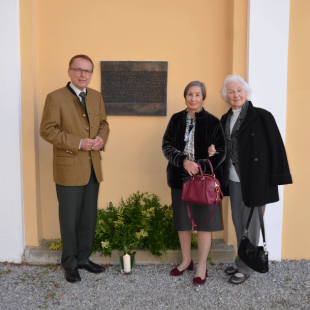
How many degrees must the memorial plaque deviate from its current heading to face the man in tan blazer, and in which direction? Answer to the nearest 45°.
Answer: approximately 45° to its right

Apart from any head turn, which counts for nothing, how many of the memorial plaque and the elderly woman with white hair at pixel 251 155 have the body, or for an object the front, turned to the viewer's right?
0

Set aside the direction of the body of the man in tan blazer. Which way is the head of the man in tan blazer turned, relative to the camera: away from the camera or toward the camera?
toward the camera

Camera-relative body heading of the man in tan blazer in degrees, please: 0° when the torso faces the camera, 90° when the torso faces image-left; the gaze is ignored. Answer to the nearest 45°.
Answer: approximately 315°

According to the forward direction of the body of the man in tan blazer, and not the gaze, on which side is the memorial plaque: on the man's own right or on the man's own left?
on the man's own left

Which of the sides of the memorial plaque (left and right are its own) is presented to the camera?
front

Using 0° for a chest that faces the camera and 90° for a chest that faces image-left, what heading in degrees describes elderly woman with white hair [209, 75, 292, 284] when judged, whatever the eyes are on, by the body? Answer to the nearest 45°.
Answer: approximately 45°

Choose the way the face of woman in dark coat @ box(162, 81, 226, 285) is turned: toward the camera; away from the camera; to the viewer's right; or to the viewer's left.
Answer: toward the camera

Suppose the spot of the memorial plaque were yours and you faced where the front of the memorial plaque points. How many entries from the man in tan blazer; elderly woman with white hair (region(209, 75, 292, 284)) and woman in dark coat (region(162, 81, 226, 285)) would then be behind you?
0

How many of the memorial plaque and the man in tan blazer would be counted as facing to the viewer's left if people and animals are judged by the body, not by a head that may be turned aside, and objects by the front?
0

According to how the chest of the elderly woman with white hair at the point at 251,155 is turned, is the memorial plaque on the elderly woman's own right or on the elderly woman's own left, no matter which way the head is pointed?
on the elderly woman's own right

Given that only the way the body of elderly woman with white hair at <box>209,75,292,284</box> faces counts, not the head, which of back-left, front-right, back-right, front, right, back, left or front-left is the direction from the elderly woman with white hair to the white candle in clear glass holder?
front-right
